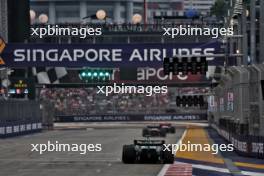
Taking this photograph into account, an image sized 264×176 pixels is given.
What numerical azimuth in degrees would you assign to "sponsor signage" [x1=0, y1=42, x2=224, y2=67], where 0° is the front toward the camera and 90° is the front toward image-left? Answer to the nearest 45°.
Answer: approximately 0°

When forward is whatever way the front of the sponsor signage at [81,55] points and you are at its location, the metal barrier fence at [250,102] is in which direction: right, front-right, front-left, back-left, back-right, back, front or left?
front-left

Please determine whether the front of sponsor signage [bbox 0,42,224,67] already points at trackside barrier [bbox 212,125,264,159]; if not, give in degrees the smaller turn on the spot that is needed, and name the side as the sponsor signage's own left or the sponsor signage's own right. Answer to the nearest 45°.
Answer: approximately 45° to the sponsor signage's own left
